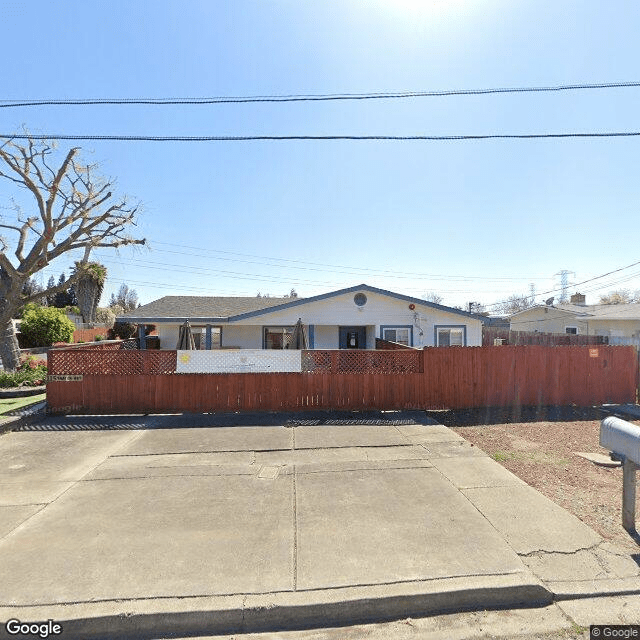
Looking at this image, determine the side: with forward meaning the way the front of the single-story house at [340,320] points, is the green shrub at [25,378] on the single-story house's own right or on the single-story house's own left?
on the single-story house's own right

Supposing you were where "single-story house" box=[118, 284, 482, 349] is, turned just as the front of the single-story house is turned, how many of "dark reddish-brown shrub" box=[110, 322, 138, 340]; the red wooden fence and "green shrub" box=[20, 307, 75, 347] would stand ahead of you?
1

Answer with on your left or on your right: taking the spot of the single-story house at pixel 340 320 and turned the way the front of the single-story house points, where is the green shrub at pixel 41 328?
on your right

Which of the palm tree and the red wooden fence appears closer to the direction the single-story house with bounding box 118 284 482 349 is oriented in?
the red wooden fence

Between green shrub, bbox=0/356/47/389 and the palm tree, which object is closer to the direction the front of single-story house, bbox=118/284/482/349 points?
the green shrub

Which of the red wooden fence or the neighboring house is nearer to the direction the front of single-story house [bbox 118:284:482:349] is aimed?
the red wooden fence

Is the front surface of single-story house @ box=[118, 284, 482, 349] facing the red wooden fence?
yes

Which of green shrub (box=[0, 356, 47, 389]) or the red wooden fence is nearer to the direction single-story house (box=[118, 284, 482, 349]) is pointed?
the red wooden fence

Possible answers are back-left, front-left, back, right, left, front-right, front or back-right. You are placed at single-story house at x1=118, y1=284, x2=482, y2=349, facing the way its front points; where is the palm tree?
back-right

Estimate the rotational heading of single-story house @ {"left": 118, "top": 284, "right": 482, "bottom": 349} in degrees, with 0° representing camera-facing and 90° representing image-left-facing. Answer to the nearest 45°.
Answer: approximately 0°

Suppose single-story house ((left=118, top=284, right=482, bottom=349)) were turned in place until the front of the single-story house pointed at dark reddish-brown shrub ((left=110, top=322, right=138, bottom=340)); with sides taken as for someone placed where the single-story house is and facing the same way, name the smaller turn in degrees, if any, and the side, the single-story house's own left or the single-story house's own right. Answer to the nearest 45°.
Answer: approximately 135° to the single-story house's own right

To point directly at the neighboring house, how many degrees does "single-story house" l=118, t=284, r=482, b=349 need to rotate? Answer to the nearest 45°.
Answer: approximately 135° to its left
